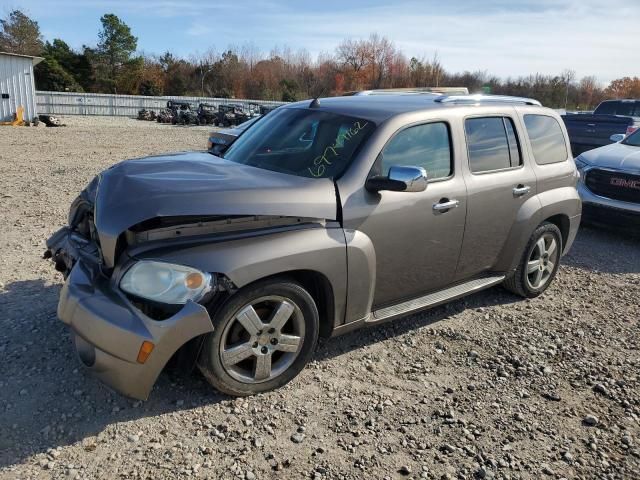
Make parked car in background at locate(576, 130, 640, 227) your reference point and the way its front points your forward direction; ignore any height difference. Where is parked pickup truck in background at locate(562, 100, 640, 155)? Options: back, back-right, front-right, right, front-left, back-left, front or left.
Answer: back-right

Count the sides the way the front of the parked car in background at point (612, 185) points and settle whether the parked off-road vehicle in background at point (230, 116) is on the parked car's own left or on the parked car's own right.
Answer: on the parked car's own right

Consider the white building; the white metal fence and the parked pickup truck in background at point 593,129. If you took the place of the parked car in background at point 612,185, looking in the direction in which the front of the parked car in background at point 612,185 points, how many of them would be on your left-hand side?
0

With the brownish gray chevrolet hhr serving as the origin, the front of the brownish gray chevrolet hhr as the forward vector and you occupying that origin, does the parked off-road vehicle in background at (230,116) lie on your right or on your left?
on your right

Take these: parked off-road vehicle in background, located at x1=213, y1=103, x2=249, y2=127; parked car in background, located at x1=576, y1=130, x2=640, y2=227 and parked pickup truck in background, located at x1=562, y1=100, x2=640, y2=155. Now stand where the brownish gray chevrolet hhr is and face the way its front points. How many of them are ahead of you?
0

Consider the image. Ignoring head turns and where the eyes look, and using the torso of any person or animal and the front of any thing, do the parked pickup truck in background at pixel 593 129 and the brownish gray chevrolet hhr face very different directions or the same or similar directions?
very different directions

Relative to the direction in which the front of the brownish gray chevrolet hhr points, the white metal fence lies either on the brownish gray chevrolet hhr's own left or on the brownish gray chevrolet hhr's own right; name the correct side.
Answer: on the brownish gray chevrolet hhr's own right

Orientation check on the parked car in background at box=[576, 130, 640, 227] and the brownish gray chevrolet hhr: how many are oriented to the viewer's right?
0

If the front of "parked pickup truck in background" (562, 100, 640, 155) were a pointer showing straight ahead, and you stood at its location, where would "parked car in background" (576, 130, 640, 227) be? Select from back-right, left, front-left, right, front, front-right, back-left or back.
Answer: back-right

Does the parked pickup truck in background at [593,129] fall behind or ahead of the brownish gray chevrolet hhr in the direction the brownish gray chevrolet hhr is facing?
behind

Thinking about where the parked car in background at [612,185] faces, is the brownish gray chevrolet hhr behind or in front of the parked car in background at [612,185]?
in front

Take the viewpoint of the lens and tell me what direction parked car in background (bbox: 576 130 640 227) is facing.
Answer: facing the viewer and to the left of the viewer

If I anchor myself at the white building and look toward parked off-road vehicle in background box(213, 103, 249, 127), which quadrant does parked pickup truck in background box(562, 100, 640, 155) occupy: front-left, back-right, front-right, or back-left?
front-right

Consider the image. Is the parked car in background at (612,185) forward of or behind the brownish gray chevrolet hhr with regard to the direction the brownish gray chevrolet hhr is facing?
behind

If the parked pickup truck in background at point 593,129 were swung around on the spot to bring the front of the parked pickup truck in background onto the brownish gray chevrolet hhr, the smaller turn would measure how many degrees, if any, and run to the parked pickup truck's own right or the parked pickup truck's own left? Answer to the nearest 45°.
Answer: approximately 135° to the parked pickup truck's own right

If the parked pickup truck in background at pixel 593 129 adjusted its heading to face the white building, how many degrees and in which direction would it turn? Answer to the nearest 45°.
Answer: approximately 135° to its left
